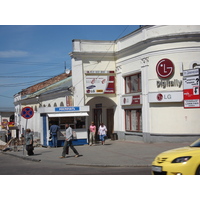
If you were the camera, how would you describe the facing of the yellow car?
facing the viewer and to the left of the viewer

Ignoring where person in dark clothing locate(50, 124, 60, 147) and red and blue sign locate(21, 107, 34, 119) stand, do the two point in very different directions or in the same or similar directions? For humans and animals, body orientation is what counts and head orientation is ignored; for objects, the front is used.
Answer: very different directions

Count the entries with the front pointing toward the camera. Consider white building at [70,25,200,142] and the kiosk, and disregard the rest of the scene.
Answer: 2

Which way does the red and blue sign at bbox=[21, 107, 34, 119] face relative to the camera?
toward the camera

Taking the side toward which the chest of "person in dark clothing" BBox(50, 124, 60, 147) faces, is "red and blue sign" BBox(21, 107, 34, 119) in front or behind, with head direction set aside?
behind

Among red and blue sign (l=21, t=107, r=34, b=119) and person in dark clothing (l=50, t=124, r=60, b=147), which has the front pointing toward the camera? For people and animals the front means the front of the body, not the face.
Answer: the red and blue sign

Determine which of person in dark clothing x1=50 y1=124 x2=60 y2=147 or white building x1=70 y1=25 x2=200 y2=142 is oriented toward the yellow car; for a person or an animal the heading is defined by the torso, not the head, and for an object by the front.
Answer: the white building

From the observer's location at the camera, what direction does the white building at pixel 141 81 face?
facing the viewer

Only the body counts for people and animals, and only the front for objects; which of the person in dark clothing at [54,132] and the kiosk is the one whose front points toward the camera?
the kiosk

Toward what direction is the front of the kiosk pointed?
toward the camera

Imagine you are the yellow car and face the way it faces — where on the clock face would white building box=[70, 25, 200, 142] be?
The white building is roughly at 4 o'clock from the yellow car.

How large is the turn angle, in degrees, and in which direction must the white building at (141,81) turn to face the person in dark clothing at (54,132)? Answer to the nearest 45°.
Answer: approximately 90° to its right

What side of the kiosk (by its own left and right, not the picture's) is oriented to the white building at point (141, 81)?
left
